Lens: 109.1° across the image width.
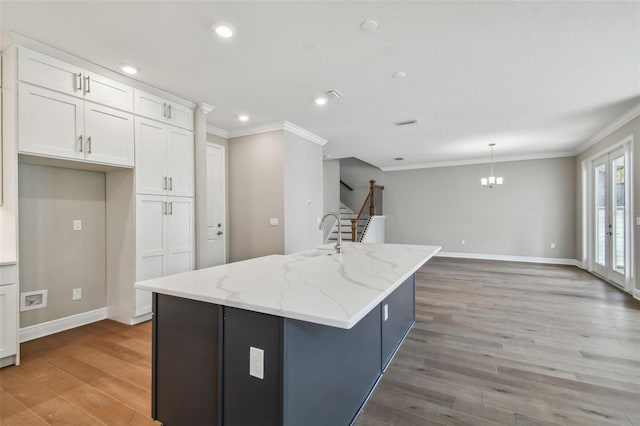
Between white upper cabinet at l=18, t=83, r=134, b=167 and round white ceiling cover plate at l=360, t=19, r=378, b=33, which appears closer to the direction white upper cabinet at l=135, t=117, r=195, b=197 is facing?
the round white ceiling cover plate

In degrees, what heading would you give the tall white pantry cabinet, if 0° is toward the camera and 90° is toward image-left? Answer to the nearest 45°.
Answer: approximately 315°

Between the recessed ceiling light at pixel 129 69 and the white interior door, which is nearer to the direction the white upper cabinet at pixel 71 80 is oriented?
the recessed ceiling light

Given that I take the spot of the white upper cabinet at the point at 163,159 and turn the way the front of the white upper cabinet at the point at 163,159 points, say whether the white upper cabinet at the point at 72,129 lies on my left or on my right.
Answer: on my right

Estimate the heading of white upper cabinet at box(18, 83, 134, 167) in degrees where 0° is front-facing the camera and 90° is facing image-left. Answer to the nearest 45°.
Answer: approximately 315°

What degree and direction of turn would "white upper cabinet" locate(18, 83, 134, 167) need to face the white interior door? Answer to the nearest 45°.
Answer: approximately 90° to its left

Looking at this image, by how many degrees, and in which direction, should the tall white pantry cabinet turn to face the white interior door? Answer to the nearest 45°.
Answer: approximately 90° to its left

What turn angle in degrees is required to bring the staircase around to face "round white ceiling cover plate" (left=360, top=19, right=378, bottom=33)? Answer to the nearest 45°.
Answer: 0° — it already faces it

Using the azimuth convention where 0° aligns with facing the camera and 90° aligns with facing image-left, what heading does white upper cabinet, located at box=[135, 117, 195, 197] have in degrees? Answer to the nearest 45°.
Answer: approximately 315°

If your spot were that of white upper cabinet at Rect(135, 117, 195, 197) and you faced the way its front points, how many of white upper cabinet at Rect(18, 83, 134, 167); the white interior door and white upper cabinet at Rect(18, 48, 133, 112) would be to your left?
1

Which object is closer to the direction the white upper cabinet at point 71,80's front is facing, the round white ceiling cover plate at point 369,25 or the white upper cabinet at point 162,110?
the round white ceiling cover plate
